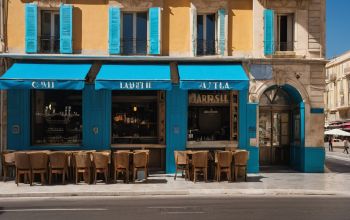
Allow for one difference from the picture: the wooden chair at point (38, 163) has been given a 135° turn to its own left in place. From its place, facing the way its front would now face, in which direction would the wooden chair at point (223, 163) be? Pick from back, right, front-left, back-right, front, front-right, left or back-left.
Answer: back-left

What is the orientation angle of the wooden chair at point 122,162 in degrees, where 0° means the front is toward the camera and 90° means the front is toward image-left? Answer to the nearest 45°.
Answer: approximately 180°

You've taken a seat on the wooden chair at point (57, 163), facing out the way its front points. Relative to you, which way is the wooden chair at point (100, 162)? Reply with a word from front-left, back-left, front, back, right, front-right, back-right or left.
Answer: right

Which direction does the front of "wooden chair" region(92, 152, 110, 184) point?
away from the camera

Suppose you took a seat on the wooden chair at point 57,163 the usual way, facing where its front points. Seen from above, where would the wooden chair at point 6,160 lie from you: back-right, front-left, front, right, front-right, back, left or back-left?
front-left

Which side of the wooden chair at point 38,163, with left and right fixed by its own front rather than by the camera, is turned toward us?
back

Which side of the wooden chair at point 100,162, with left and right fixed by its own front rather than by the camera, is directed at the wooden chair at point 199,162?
right

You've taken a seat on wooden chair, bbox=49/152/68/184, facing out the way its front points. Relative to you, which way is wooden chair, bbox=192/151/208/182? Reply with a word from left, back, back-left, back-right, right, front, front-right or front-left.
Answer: right

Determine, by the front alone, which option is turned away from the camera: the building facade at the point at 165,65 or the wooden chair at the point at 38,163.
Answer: the wooden chair

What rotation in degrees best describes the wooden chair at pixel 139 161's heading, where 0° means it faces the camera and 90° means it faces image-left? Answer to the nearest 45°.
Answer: approximately 180°

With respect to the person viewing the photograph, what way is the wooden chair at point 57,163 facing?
facing away from the viewer

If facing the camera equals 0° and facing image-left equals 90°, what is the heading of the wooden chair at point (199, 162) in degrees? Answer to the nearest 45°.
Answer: approximately 180°
